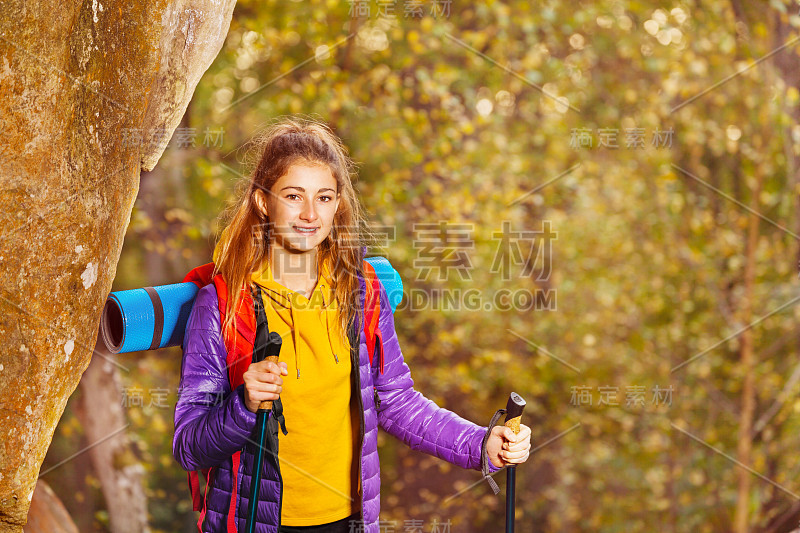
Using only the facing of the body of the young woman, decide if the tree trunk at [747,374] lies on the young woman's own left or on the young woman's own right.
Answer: on the young woman's own left

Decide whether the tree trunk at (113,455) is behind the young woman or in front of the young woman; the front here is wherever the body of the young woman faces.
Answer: behind

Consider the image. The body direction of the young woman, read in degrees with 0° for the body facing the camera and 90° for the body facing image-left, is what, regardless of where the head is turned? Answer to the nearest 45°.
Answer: approximately 315°

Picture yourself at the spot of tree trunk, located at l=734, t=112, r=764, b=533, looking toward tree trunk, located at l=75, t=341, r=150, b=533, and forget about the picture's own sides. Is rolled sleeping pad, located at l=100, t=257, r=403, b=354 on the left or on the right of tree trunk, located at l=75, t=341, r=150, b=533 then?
left
